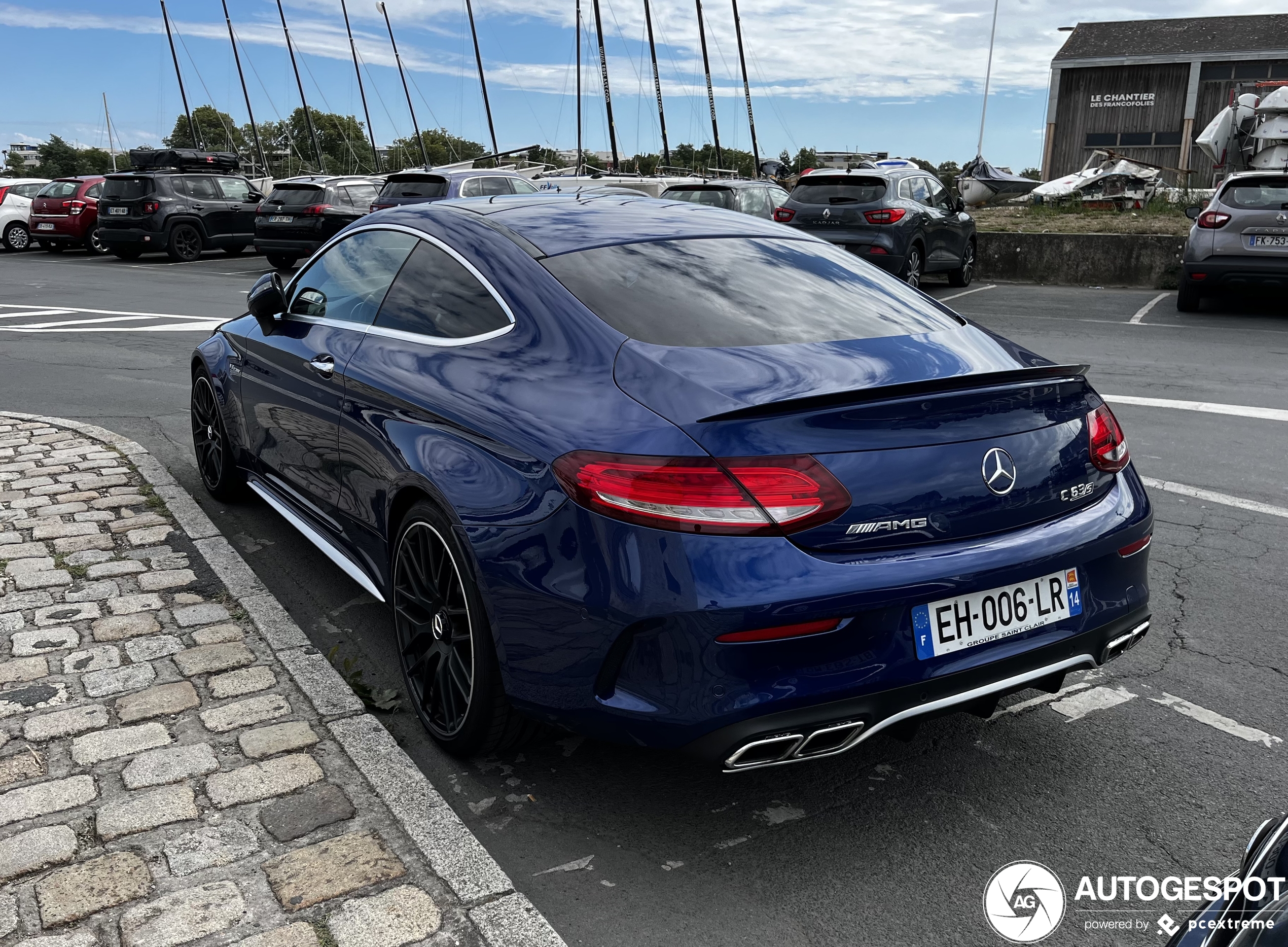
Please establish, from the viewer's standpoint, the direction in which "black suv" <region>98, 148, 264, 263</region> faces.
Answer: facing away from the viewer and to the right of the viewer

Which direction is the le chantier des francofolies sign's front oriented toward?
toward the camera

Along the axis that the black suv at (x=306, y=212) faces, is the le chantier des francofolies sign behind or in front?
in front

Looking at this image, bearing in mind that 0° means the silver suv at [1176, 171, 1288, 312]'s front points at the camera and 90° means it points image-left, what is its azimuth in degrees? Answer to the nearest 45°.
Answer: approximately 180°

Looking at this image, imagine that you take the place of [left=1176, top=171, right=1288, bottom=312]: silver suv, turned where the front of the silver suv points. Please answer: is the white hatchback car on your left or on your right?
on your left

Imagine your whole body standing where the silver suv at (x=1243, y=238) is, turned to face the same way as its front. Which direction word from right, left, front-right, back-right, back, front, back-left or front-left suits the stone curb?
back

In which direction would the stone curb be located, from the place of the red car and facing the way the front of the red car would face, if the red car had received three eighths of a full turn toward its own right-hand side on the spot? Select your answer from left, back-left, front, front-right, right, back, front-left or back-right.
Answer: front

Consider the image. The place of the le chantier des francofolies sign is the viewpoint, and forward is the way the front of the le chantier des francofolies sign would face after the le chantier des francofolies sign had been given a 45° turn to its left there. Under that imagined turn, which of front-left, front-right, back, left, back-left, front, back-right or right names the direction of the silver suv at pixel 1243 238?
front-right

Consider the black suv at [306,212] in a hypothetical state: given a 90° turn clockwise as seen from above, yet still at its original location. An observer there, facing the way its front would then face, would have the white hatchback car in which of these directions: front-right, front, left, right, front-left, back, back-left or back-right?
back

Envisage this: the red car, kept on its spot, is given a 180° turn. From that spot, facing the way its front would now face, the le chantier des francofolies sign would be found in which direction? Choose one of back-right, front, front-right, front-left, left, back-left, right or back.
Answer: back-left
